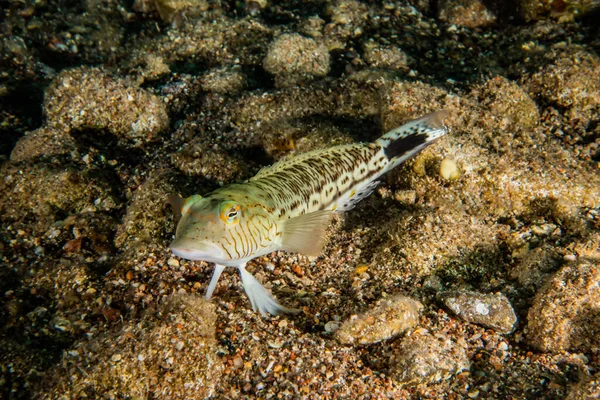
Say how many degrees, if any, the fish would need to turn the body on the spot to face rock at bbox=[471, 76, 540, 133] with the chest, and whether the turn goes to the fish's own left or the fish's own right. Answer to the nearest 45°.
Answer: approximately 180°

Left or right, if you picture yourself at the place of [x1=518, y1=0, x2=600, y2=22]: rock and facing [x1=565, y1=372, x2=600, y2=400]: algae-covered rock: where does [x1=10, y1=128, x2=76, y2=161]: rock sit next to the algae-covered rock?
right

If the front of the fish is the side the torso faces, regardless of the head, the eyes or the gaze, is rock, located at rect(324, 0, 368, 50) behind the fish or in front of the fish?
behind

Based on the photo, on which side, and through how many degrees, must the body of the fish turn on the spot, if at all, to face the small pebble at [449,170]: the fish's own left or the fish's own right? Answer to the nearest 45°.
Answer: approximately 180°

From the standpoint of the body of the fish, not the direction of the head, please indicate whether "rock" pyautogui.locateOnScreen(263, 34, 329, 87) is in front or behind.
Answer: behind

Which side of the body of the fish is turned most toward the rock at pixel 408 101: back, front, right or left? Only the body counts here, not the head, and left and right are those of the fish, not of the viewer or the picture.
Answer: back

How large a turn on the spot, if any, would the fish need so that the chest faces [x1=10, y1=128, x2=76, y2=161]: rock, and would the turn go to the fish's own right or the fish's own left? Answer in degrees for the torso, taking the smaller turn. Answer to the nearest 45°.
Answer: approximately 90° to the fish's own right

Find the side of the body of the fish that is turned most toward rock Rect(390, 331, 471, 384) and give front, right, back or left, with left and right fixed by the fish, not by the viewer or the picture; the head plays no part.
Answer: left

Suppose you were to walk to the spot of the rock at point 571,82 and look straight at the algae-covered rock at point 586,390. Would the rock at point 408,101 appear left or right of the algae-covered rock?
right

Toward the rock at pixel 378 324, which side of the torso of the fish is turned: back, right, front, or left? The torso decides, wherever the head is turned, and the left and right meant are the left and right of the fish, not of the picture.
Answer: left

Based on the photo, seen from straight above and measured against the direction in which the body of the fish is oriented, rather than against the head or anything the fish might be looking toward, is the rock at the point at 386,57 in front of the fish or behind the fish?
behind

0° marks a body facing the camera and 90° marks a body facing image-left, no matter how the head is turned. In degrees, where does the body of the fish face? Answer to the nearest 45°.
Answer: approximately 45°
